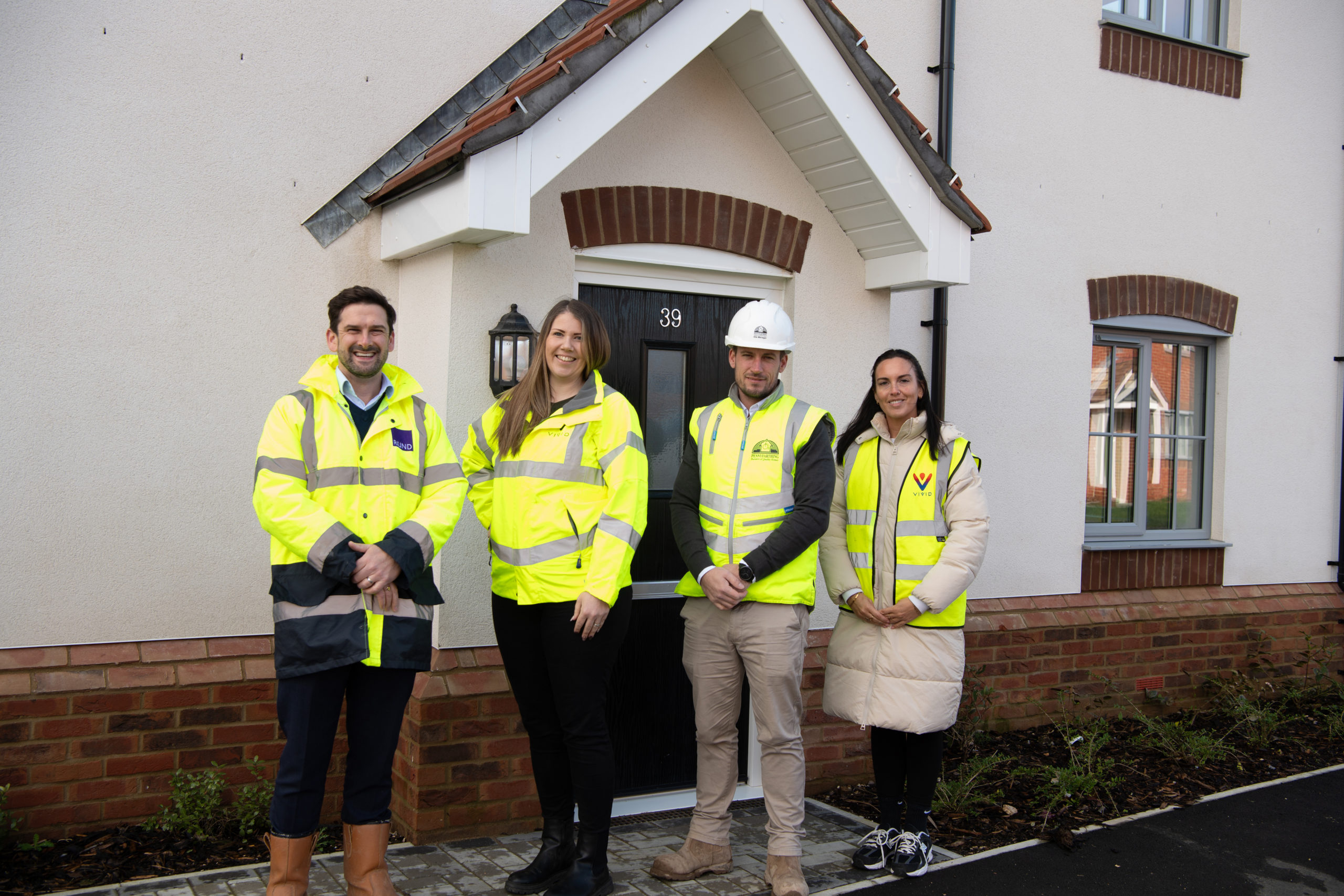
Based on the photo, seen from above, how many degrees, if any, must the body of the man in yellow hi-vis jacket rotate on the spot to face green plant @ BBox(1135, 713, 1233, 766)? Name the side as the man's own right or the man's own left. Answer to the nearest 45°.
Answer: approximately 90° to the man's own left

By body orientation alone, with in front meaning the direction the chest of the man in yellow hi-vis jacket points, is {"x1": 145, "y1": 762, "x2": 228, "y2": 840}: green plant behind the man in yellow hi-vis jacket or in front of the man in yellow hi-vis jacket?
behind

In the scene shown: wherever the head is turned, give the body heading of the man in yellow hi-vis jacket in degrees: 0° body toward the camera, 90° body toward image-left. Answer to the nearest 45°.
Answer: approximately 0°

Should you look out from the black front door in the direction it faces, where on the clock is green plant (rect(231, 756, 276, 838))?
The green plant is roughly at 2 o'clock from the black front door.

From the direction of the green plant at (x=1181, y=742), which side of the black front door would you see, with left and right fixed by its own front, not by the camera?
left

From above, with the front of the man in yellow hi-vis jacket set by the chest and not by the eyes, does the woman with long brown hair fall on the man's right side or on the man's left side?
on the man's left side

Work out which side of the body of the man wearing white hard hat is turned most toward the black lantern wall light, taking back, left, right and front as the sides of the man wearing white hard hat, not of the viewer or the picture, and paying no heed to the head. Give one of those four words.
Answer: right

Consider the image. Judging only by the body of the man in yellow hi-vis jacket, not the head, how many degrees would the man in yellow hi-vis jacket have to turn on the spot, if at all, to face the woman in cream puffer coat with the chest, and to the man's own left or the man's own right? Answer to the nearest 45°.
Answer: approximately 90° to the man's own left

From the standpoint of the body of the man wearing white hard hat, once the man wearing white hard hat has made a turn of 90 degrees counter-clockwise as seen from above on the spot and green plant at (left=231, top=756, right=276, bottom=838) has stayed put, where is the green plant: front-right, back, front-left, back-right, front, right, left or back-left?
back

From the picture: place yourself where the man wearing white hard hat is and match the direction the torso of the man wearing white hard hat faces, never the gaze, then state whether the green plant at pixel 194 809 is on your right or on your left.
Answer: on your right
